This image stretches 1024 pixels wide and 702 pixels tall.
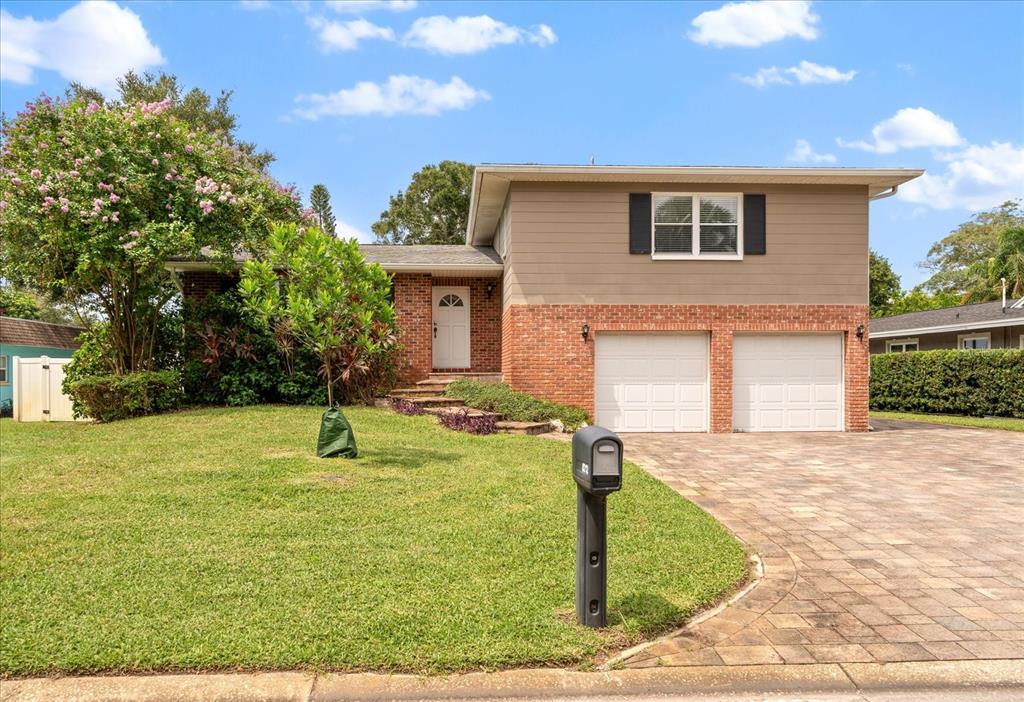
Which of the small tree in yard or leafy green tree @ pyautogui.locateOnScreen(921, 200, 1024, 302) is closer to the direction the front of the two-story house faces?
the small tree in yard

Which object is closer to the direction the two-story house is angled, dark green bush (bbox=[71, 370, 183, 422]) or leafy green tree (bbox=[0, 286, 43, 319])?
the dark green bush

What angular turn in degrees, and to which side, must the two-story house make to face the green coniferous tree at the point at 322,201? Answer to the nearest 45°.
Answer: approximately 135° to its right

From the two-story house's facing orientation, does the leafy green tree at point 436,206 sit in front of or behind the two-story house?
behind

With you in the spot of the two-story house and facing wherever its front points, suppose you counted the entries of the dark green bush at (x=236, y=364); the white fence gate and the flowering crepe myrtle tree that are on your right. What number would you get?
3

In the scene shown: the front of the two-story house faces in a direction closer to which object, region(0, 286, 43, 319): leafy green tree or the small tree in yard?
the small tree in yard

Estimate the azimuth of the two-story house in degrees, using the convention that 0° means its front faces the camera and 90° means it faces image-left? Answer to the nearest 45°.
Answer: approximately 0°

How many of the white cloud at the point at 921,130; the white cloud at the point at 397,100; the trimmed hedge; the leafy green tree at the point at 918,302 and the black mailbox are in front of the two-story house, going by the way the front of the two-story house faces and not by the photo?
1

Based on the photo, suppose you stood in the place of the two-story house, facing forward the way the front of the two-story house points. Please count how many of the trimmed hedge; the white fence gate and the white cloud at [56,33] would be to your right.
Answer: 2

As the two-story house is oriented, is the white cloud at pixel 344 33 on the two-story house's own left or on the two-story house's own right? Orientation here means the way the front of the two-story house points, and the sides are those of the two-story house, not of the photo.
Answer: on the two-story house's own right

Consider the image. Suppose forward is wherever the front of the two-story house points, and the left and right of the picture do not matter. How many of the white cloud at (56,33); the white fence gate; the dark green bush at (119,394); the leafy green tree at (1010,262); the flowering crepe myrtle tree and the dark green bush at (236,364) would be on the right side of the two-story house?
5

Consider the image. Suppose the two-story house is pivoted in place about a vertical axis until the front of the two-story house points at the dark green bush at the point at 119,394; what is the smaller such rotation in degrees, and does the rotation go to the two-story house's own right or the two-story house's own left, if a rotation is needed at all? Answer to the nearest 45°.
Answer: approximately 90° to the two-story house's own right

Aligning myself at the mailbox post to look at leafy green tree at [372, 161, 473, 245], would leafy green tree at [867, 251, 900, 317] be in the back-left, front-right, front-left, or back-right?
front-right

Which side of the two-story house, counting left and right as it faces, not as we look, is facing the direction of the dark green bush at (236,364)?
right

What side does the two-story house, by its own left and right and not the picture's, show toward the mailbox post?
front
